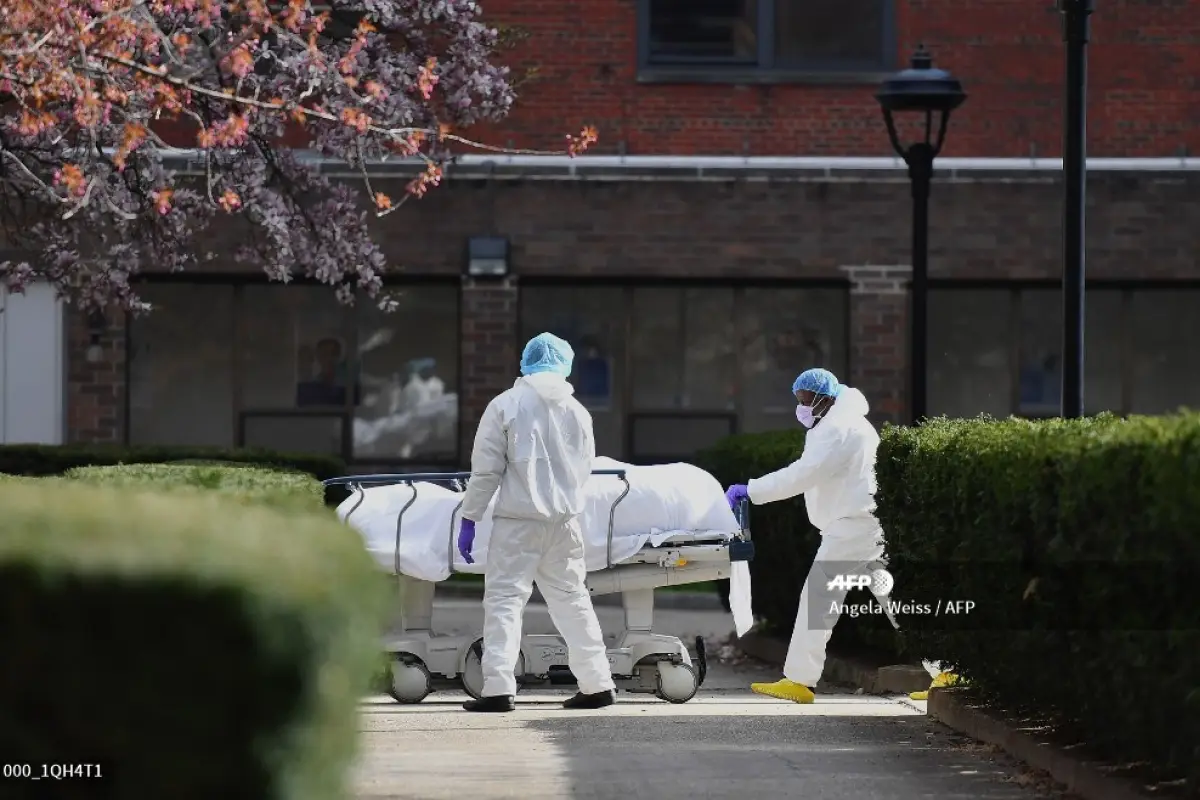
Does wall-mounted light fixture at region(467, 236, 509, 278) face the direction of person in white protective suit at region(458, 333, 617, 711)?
yes

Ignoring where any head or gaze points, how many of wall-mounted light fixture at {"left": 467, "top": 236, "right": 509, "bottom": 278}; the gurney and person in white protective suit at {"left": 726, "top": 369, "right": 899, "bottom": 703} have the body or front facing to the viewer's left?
2

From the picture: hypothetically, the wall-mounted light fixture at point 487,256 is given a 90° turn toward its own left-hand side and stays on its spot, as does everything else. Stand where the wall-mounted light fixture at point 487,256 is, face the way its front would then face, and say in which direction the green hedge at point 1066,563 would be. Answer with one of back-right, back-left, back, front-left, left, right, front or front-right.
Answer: right

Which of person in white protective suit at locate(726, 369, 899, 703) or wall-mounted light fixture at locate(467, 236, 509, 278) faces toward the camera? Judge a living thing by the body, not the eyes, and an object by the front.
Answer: the wall-mounted light fixture

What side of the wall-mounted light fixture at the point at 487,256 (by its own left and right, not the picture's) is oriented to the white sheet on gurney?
front

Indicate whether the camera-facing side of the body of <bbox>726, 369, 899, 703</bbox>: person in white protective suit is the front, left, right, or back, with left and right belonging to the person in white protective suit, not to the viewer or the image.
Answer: left

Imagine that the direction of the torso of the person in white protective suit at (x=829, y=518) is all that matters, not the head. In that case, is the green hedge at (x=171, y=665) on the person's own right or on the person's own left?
on the person's own left

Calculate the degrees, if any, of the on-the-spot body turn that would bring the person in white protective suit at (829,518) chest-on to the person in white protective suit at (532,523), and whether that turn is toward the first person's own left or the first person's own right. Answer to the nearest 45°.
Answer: approximately 45° to the first person's own left

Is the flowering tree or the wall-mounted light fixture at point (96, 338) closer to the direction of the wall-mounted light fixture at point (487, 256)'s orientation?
the flowering tree

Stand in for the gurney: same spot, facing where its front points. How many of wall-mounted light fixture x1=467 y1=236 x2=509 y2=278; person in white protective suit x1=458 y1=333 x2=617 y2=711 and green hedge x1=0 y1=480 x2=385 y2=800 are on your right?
1

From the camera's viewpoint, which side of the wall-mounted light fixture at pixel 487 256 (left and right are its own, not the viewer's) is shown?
front

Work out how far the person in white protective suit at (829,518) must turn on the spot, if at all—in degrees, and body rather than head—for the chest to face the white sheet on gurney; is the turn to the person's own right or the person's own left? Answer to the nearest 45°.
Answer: approximately 45° to the person's own left
